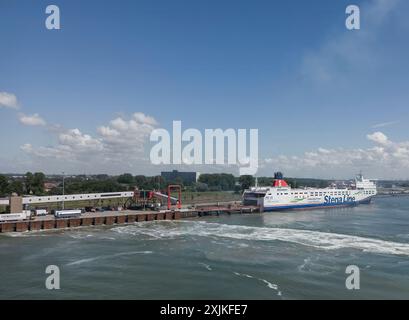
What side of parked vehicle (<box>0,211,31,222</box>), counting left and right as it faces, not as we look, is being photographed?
right

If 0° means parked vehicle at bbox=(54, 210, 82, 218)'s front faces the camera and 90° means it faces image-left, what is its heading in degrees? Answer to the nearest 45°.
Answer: approximately 90°
